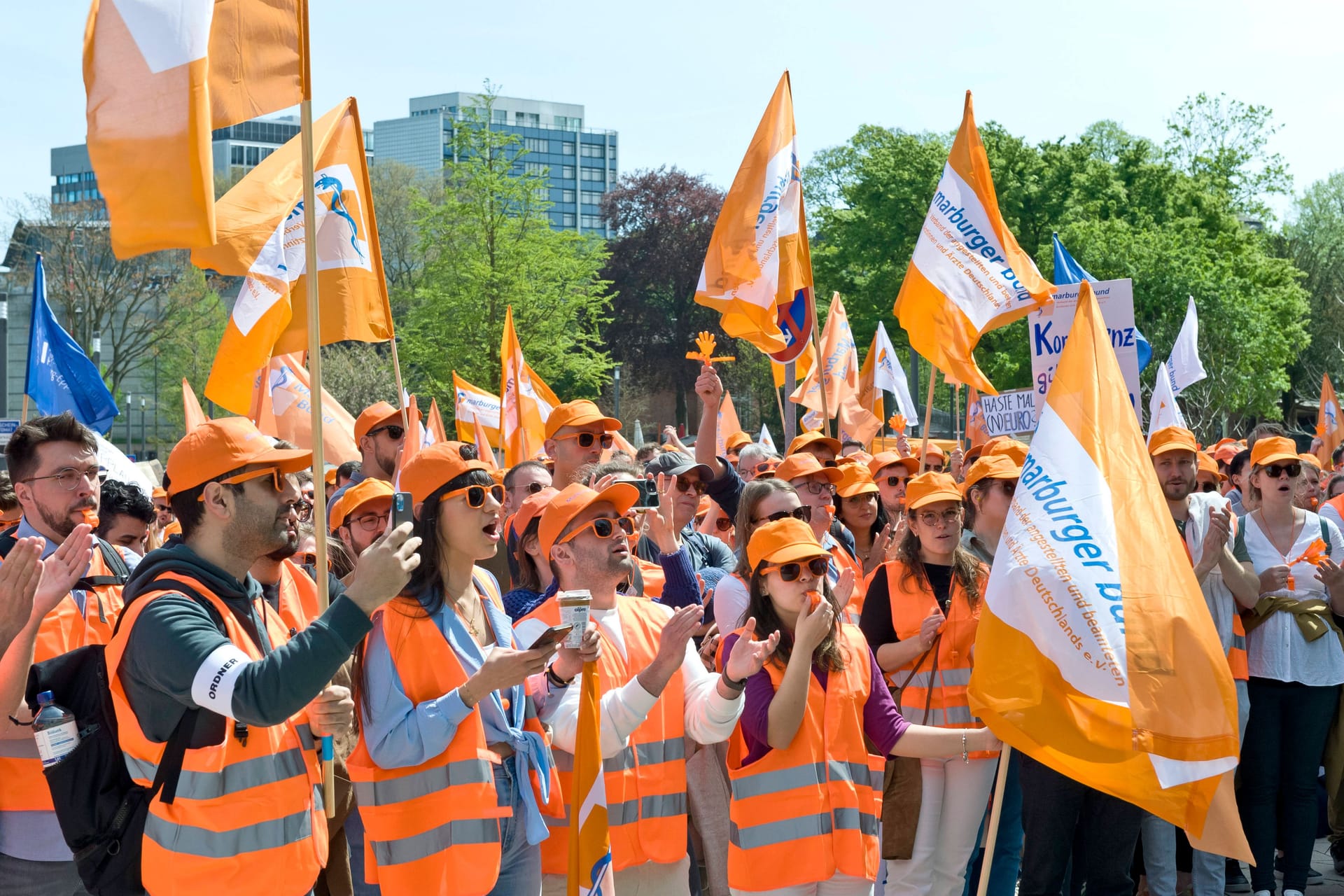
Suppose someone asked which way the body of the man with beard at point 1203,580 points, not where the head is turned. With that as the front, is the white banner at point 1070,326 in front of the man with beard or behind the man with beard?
behind

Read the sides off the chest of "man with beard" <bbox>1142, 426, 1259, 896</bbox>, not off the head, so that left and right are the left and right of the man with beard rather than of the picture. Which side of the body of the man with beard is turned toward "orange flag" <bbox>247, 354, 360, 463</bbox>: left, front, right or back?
right

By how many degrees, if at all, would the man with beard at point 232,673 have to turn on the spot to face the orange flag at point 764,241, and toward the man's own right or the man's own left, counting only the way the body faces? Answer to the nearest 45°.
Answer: approximately 45° to the man's own left

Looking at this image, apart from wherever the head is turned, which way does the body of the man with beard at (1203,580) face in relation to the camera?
toward the camera

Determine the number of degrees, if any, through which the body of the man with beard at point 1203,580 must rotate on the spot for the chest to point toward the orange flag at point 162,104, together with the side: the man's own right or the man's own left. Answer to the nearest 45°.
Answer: approximately 45° to the man's own right

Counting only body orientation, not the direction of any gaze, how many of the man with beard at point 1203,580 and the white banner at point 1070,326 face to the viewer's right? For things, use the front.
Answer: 0

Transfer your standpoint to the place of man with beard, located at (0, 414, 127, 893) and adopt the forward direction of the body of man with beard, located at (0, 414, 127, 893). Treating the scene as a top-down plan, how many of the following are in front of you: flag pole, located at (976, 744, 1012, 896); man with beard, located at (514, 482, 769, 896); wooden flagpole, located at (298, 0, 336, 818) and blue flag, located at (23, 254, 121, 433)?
3

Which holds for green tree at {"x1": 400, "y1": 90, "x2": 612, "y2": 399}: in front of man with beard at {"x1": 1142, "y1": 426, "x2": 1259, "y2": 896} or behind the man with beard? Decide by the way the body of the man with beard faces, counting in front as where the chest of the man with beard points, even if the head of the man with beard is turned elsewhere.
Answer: behind

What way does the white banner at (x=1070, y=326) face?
toward the camera

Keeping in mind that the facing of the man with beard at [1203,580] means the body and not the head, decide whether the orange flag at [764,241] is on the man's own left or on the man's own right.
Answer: on the man's own right

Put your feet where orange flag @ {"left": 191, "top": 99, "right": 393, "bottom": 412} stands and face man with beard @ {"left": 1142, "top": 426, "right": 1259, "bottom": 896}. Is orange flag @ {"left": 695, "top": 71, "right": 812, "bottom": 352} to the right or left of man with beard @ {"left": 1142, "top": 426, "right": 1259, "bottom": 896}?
left

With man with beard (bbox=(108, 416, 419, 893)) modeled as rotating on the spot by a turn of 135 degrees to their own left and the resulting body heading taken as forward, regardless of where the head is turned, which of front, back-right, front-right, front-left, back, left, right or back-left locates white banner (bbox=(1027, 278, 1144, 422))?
right

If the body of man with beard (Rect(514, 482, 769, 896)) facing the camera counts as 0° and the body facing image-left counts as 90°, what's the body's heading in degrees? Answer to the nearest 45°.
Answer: approximately 315°

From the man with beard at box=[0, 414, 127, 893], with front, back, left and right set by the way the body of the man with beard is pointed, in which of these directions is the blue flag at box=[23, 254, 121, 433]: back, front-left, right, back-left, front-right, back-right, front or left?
back-left

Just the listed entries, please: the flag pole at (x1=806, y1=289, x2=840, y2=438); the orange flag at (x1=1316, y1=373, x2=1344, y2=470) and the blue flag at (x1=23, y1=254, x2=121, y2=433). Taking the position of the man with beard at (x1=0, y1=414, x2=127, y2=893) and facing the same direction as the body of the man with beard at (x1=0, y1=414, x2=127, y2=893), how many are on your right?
0

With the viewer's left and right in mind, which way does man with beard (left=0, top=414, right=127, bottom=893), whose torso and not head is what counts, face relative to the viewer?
facing the viewer and to the right of the viewer

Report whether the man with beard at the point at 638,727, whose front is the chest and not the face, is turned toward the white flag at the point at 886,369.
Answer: no

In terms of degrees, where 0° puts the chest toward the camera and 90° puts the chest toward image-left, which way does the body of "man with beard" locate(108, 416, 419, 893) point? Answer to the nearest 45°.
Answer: approximately 270°
